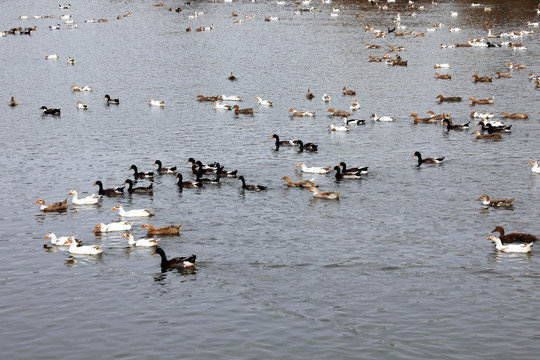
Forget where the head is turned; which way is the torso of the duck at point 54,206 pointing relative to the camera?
to the viewer's left

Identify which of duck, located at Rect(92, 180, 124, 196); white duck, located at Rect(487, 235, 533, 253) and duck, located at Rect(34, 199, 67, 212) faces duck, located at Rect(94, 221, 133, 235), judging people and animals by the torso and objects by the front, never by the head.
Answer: the white duck

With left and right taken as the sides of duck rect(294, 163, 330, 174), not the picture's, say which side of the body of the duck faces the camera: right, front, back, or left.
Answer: left

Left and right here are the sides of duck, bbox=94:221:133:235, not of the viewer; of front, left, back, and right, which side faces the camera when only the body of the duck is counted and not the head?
left

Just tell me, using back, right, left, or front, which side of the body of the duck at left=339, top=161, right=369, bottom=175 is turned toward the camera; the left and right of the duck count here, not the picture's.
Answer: left

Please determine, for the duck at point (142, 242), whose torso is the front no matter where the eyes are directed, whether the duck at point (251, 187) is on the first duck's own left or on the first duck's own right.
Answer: on the first duck's own right

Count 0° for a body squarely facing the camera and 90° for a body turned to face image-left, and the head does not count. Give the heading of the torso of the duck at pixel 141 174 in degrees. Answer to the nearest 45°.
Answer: approximately 90°

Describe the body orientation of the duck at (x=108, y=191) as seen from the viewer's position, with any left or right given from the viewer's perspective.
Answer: facing to the left of the viewer

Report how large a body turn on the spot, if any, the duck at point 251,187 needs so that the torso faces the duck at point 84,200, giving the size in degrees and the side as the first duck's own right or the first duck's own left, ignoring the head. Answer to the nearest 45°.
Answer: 0° — it already faces it

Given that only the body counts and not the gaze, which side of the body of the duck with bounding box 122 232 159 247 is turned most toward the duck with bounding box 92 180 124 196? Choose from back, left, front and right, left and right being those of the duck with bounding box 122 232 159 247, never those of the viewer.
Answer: right

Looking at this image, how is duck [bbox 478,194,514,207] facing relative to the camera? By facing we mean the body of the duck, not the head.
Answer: to the viewer's left
